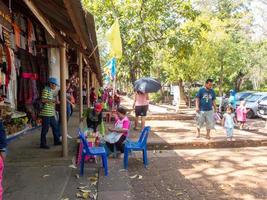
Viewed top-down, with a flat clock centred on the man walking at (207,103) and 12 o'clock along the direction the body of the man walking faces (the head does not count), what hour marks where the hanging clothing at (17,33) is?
The hanging clothing is roughly at 2 o'clock from the man walking.

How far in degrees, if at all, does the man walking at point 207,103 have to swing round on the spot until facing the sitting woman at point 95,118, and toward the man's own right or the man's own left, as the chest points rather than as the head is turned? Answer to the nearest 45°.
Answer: approximately 45° to the man's own right

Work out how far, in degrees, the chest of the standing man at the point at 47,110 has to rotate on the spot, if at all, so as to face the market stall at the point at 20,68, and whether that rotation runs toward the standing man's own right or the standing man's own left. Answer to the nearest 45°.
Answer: approximately 180°

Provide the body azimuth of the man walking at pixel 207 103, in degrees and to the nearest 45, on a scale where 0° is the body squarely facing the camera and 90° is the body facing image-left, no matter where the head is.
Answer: approximately 0°

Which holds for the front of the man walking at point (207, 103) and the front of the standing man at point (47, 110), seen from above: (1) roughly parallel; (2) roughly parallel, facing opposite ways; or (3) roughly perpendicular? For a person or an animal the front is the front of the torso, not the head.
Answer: roughly perpendicular

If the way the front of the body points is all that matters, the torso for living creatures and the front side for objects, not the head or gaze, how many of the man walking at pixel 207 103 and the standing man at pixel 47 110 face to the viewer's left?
0

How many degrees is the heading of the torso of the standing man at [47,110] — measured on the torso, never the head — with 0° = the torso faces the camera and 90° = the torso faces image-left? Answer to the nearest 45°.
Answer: approximately 315°
